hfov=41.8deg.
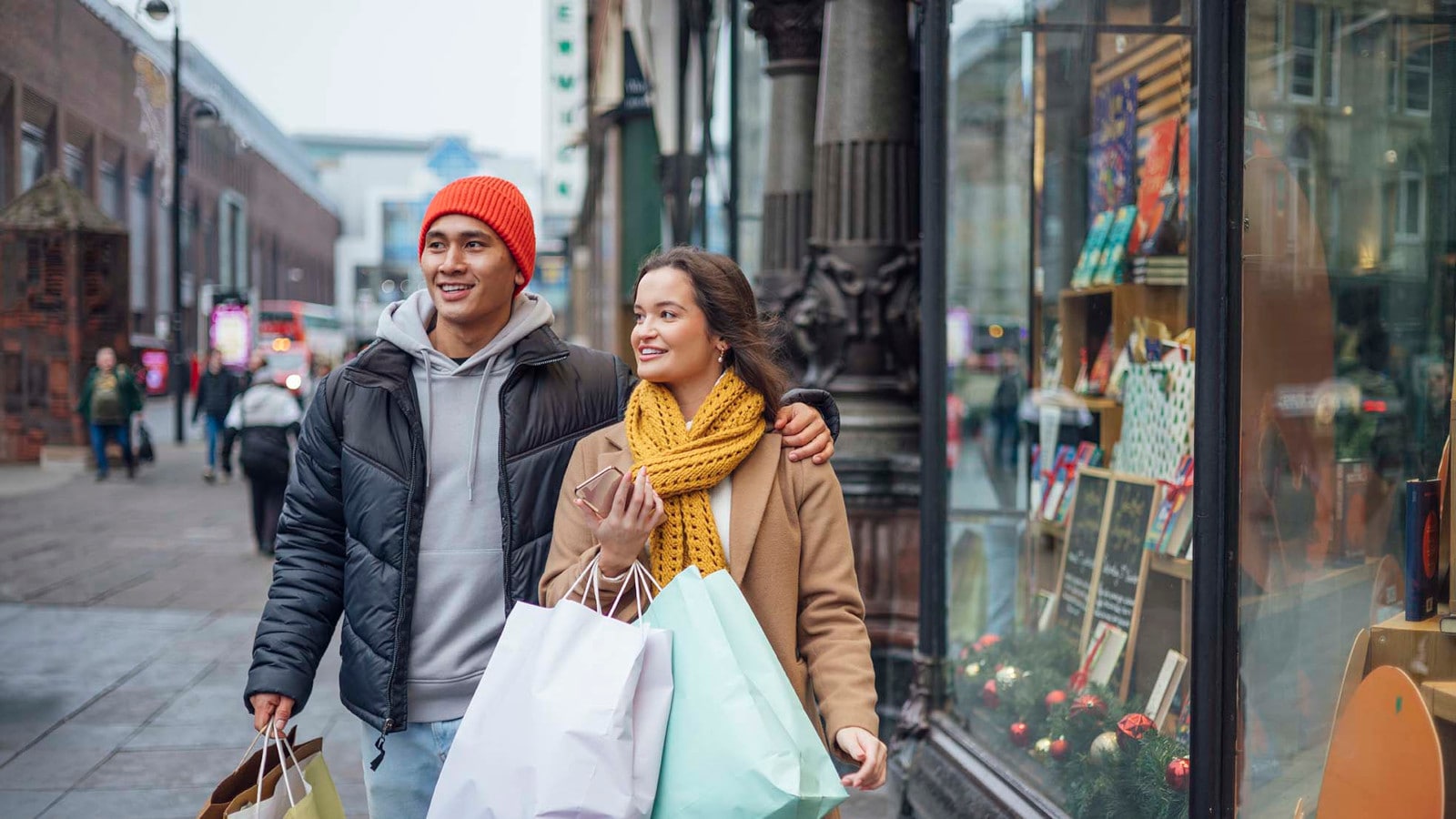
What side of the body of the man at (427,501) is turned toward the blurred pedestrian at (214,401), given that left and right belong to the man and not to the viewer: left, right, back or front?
back

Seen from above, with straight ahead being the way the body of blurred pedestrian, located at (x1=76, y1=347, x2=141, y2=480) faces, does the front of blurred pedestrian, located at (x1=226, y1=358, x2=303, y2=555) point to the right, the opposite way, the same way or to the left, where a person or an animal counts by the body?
the opposite way

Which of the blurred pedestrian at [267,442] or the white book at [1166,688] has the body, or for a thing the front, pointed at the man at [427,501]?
the white book

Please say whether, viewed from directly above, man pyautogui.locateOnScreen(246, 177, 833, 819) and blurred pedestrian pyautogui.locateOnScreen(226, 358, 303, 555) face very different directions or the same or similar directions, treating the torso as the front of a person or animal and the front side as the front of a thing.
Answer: very different directions

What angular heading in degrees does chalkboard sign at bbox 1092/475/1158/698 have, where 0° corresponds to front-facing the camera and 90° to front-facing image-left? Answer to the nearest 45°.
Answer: approximately 45°

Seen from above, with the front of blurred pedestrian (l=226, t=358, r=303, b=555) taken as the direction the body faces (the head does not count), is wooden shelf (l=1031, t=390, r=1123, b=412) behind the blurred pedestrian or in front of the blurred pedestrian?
behind

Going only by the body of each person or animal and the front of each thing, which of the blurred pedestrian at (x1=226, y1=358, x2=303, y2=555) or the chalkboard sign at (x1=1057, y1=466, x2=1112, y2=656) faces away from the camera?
the blurred pedestrian

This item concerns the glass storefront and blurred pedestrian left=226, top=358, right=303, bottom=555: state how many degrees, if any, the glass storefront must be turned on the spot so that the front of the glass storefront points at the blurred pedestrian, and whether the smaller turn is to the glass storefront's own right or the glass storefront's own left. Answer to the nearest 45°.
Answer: approximately 90° to the glass storefront's own right

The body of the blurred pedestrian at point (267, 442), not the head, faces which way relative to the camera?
away from the camera
